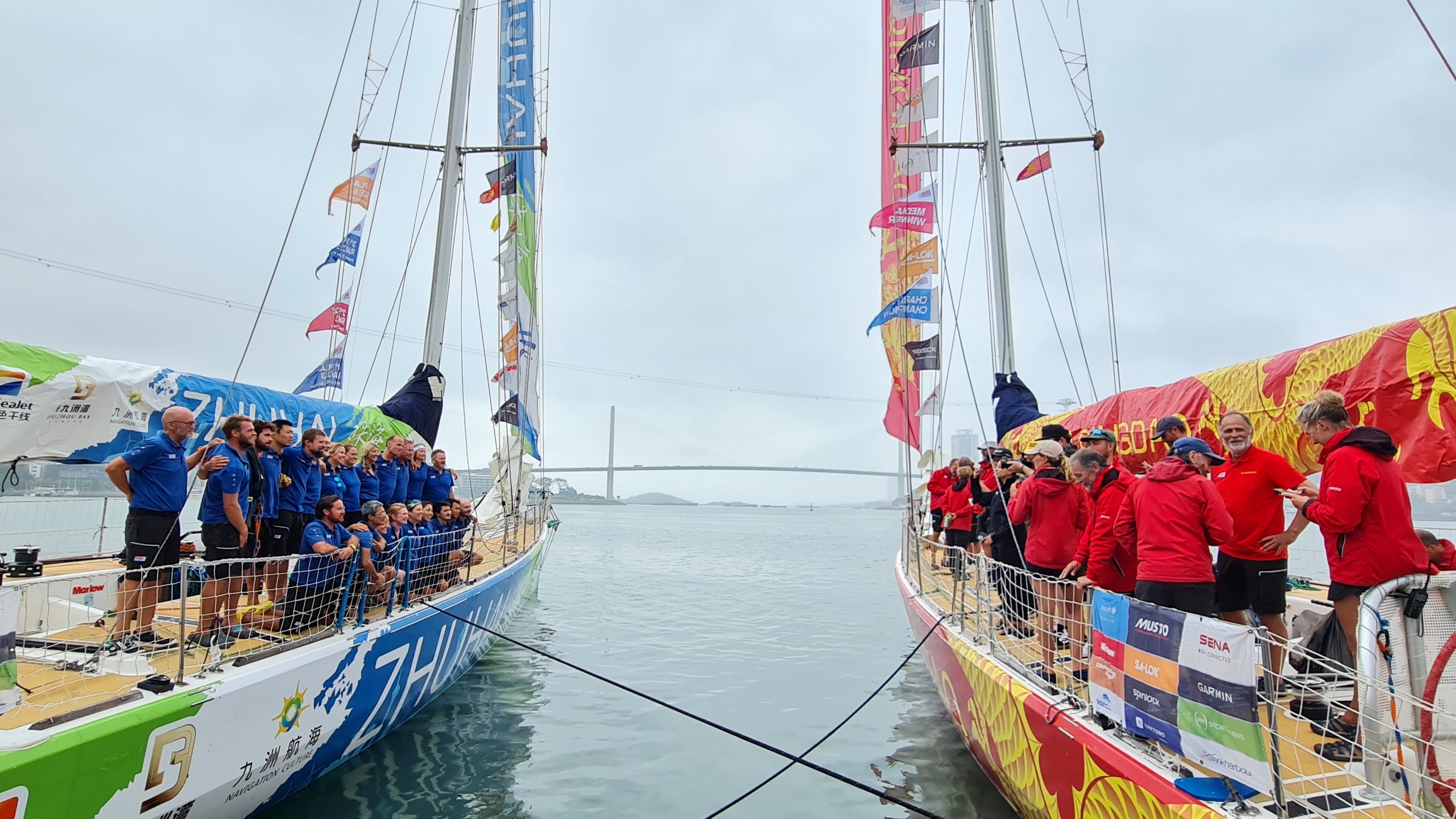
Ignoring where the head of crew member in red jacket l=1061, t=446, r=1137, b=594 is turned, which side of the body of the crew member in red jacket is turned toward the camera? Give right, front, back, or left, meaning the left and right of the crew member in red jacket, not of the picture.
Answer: left

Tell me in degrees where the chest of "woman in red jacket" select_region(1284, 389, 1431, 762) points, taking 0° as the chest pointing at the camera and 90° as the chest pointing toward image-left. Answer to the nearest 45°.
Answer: approximately 90°

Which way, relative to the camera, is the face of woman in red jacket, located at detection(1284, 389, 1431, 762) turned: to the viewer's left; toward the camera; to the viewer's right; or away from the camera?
to the viewer's left

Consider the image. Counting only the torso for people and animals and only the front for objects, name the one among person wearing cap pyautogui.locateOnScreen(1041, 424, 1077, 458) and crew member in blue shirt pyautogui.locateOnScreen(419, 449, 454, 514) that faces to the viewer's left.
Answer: the person wearing cap

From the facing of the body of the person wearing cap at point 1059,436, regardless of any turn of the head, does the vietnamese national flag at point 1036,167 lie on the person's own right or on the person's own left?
on the person's own right

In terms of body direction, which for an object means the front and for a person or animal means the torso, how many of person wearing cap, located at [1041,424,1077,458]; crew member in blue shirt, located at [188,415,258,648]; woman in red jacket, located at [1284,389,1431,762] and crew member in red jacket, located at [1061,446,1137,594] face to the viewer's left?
3

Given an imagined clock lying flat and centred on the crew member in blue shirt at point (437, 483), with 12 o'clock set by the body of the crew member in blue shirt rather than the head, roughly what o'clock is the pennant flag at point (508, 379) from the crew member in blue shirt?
The pennant flag is roughly at 8 o'clock from the crew member in blue shirt.

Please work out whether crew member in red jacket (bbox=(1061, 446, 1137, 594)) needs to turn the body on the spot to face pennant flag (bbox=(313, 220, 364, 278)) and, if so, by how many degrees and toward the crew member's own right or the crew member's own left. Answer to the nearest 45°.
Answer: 0° — they already face it

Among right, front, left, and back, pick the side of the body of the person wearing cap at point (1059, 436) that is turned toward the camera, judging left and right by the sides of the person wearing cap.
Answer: left
